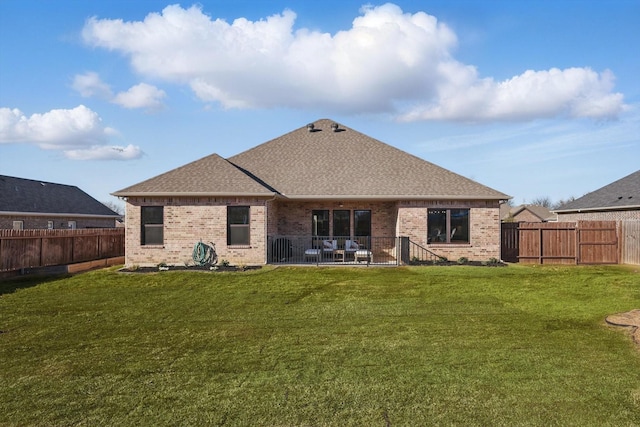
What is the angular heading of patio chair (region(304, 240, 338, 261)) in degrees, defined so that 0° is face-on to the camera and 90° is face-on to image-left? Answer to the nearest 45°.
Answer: approximately 45°

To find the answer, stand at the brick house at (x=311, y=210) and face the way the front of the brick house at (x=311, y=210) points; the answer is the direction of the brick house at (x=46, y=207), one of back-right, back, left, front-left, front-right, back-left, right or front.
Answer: front-left

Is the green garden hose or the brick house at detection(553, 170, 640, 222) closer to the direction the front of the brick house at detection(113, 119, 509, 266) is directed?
the brick house

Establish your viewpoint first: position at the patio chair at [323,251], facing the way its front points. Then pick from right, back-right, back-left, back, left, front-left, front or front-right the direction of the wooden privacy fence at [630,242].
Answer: back-left

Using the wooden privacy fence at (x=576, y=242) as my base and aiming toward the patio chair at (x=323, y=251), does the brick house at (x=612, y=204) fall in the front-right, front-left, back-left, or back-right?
back-right

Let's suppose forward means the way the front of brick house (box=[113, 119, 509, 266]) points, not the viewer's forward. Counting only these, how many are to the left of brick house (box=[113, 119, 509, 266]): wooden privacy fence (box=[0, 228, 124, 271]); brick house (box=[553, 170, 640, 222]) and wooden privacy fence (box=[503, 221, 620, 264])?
1

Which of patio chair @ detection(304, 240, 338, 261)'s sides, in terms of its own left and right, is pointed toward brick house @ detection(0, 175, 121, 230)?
right

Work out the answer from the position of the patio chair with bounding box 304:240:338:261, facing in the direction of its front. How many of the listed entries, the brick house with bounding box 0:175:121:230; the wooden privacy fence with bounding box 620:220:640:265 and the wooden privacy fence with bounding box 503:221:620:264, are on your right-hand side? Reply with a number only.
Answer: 1

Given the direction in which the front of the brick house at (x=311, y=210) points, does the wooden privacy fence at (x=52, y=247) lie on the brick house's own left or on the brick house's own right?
on the brick house's own left

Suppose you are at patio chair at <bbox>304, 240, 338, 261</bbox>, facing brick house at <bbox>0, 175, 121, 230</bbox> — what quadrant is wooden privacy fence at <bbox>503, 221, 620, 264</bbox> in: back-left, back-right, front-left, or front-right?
back-right

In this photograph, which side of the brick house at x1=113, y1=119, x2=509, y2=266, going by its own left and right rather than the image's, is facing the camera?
back

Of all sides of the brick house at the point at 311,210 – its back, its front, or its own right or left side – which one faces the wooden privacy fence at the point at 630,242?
right

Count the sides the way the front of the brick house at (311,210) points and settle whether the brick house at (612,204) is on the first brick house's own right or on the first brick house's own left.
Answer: on the first brick house's own right
